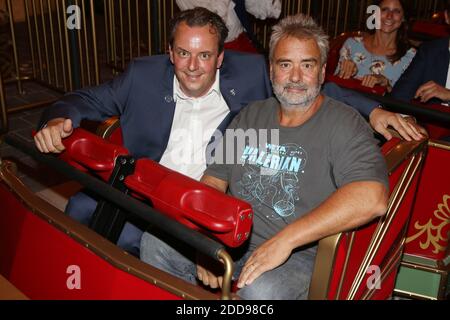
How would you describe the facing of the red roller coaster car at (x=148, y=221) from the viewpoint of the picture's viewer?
facing the viewer and to the left of the viewer

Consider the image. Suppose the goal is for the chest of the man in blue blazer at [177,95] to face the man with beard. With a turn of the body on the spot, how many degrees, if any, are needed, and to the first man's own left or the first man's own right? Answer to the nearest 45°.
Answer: approximately 45° to the first man's own left

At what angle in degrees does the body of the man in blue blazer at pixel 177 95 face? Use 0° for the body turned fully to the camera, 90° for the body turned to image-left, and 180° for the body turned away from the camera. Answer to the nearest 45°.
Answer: approximately 0°

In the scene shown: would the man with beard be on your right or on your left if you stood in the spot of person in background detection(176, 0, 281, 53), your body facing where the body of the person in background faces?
on your left

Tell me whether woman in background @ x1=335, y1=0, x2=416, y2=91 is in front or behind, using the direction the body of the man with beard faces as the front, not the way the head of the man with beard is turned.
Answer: behind

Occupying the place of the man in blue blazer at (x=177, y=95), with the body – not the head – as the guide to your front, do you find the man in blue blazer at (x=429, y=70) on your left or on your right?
on your left

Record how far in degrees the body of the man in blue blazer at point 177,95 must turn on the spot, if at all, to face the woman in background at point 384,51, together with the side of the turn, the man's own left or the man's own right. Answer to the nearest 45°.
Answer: approximately 135° to the man's own left

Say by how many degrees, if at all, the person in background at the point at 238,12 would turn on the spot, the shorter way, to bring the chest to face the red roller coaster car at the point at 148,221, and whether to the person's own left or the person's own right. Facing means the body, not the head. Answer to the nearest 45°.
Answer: approximately 45° to the person's own left

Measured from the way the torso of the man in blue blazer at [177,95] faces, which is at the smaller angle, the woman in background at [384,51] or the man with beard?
the man with beard
